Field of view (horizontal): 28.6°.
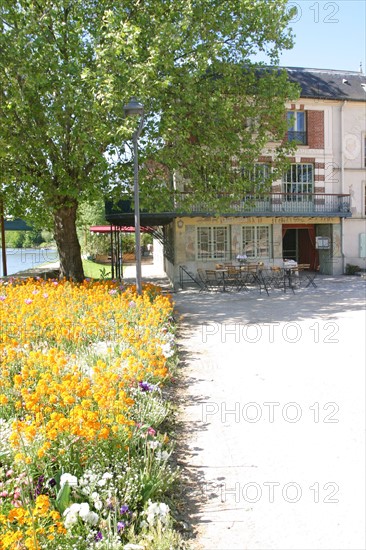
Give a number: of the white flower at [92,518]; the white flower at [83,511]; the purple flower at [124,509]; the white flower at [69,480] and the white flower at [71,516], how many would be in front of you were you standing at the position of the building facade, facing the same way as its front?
5

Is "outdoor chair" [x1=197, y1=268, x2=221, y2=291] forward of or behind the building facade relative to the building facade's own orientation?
forward

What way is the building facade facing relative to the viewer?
toward the camera

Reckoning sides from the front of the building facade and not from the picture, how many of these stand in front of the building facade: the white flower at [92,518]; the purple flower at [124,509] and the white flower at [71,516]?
3

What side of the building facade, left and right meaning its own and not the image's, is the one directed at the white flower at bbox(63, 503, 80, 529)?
front

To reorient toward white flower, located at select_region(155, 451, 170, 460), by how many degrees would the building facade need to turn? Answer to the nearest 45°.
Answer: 0° — it already faces it

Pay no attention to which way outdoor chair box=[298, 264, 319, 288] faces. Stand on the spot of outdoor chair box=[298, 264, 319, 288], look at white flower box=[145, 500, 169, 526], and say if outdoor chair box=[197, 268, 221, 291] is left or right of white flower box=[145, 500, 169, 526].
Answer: right

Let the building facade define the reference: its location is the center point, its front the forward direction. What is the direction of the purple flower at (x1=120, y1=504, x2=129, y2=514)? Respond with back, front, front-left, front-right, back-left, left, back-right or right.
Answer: front

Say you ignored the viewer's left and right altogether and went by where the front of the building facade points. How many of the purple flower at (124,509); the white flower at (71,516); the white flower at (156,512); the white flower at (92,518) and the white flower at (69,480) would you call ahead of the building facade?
5

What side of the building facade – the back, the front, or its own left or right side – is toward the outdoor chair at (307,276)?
front

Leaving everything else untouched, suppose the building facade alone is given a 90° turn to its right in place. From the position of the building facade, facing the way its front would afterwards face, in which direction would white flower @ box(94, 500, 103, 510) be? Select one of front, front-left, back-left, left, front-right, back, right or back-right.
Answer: left

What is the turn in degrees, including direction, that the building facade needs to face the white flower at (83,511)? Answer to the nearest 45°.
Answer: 0° — it already faces it

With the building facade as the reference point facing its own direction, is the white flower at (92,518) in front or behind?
in front
